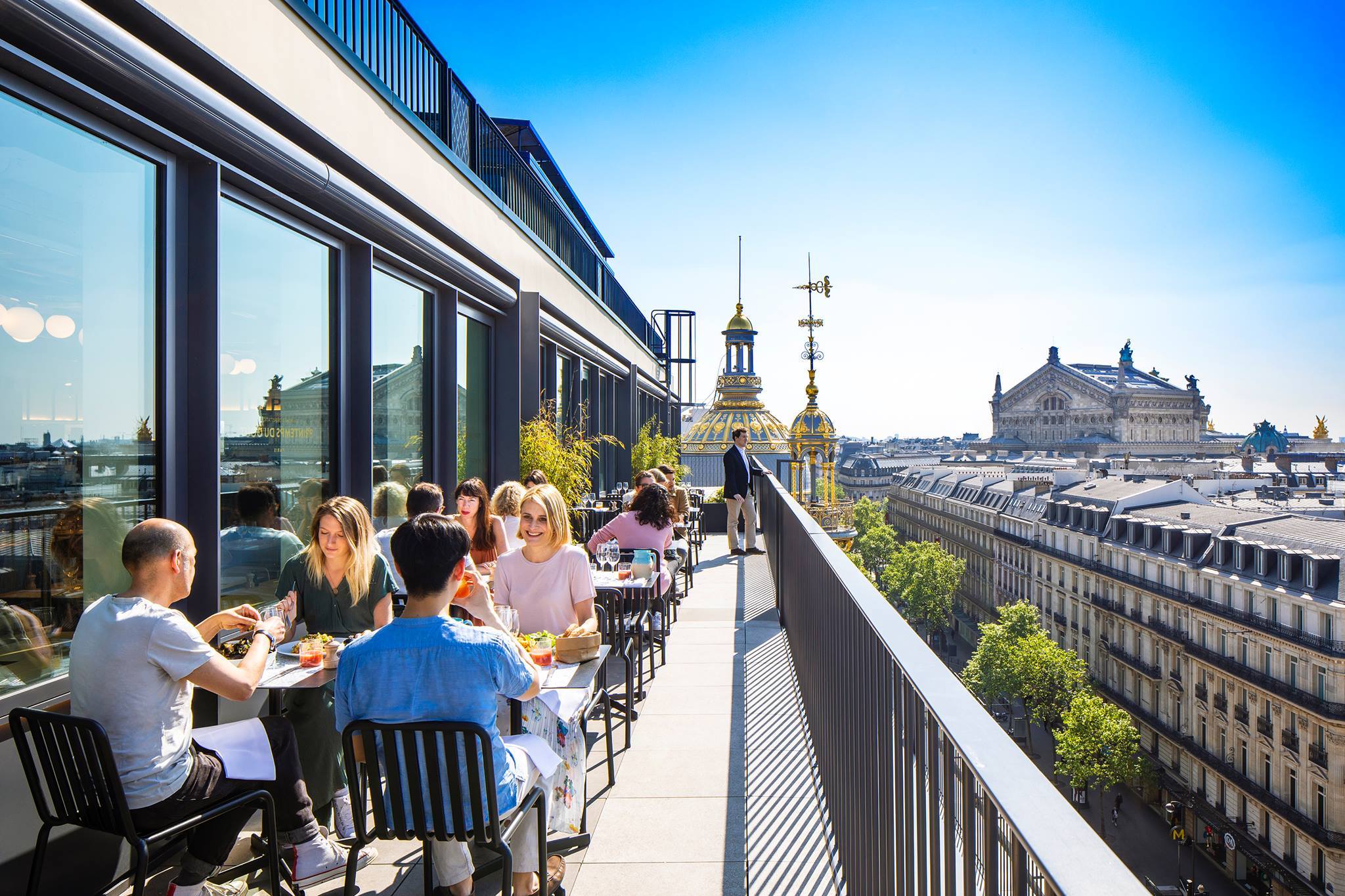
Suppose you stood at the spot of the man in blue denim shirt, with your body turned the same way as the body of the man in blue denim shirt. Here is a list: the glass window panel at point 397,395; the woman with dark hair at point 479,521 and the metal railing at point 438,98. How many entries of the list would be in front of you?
3

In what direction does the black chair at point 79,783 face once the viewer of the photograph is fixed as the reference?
facing away from the viewer and to the right of the viewer

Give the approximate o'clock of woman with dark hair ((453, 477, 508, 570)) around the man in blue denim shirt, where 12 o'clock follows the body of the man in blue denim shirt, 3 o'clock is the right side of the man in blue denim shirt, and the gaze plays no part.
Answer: The woman with dark hair is roughly at 12 o'clock from the man in blue denim shirt.

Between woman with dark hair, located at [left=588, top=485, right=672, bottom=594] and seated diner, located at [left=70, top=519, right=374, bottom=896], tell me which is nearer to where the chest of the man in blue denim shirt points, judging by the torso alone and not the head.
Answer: the woman with dark hair

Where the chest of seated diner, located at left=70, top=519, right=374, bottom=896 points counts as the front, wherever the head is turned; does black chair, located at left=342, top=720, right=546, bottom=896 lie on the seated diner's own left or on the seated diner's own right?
on the seated diner's own right

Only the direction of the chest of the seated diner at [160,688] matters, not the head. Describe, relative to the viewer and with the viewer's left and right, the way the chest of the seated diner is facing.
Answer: facing away from the viewer and to the right of the viewer

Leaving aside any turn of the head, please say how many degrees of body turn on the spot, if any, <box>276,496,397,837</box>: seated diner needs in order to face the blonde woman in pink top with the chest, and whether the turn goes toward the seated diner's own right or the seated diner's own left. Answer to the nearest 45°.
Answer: approximately 90° to the seated diner's own left

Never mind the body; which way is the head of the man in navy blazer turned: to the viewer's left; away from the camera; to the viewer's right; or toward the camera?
to the viewer's right

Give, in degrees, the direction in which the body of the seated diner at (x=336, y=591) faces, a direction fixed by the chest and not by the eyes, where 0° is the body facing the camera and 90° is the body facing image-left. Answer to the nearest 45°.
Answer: approximately 0°

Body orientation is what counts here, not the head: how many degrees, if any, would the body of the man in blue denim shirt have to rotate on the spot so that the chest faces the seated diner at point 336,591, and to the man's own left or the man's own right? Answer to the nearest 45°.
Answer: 0° — they already face them

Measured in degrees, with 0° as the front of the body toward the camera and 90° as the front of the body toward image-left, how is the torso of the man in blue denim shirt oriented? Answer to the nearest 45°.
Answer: approximately 180°

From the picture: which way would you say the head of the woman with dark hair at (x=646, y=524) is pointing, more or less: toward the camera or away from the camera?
away from the camera

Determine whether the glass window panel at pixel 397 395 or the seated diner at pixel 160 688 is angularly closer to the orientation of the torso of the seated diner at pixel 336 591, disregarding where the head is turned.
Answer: the seated diner
